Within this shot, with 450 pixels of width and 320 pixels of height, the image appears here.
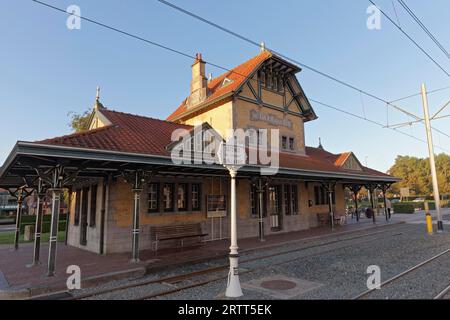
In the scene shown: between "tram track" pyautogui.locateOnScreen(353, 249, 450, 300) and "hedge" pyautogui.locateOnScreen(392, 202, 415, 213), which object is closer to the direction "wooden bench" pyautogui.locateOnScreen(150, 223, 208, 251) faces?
the tram track

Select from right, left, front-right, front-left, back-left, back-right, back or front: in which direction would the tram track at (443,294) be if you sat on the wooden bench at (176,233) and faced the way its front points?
front

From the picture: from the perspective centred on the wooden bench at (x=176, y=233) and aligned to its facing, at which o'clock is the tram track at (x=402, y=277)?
The tram track is roughly at 12 o'clock from the wooden bench.

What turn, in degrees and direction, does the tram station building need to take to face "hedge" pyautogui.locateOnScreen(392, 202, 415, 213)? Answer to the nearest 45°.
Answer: approximately 90° to its left

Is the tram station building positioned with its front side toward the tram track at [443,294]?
yes

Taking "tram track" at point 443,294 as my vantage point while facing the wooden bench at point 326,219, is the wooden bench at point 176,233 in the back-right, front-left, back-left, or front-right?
front-left

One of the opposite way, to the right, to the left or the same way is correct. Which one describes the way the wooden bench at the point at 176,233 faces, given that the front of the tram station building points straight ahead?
the same way

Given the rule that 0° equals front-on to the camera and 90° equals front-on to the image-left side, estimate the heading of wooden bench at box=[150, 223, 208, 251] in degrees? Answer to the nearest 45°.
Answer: approximately 315°

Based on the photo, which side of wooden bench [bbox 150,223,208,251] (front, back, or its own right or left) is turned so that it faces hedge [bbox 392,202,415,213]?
left

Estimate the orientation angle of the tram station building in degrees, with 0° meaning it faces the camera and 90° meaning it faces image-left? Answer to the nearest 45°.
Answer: approximately 315°

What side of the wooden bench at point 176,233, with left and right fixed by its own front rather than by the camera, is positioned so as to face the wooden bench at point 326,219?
left
